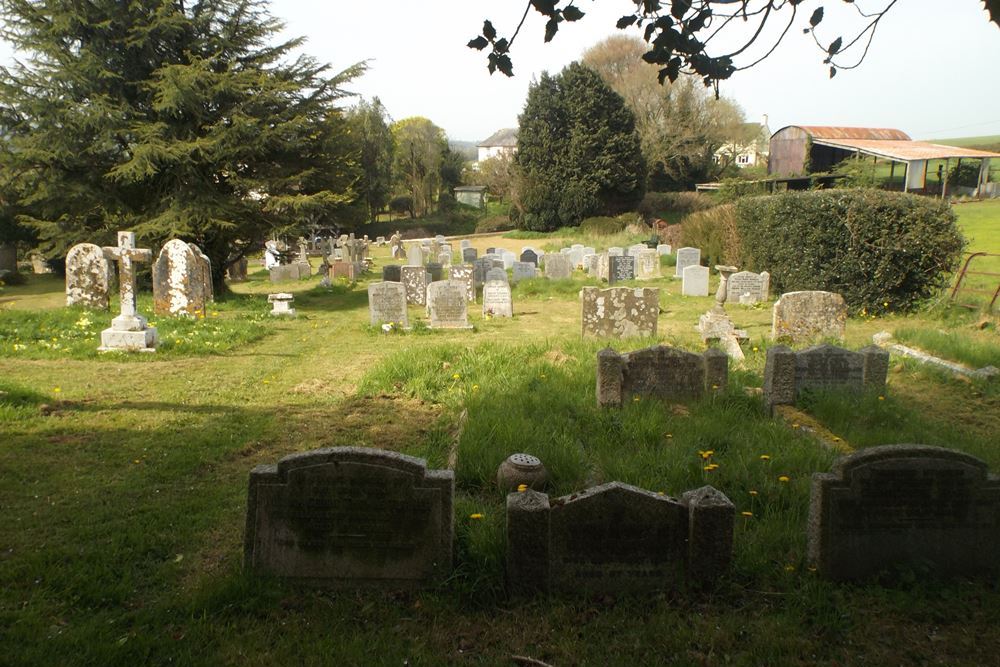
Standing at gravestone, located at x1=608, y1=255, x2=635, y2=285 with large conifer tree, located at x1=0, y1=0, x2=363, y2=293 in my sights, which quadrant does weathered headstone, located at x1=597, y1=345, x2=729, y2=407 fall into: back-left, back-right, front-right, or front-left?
front-left

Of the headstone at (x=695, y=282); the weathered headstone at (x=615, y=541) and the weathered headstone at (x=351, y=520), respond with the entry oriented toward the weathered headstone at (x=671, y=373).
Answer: the headstone

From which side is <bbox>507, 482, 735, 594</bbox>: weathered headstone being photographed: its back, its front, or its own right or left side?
front

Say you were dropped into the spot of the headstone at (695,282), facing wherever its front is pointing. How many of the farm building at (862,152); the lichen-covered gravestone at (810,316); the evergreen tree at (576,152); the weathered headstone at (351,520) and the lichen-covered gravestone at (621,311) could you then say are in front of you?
3

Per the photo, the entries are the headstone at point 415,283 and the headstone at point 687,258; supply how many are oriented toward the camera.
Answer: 2

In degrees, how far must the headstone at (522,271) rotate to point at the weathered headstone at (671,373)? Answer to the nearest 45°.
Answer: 0° — it already faces it

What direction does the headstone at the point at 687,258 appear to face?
toward the camera

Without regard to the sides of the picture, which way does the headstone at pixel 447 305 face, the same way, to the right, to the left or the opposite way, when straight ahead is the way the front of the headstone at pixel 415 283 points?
the same way

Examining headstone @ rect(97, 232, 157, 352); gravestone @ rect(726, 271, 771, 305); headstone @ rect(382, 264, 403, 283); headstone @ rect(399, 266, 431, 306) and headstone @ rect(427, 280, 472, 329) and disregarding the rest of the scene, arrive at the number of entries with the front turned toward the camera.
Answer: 5

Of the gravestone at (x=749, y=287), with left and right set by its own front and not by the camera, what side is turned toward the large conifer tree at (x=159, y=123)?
right

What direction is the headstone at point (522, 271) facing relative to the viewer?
toward the camera

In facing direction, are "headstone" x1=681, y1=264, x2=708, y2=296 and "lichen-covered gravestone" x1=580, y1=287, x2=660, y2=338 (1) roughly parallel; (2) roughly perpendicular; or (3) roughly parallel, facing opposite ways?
roughly parallel

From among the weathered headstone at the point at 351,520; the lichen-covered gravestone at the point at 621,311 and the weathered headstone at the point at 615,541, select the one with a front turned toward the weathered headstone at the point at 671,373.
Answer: the lichen-covered gravestone

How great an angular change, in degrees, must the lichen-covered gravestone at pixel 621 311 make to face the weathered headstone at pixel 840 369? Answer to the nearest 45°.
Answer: approximately 45° to its left

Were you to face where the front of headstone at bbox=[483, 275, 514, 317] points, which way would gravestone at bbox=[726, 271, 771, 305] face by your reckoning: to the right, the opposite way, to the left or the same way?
the same way

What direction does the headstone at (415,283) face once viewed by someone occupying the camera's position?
facing the viewer

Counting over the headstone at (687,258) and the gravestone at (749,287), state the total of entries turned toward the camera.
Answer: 2

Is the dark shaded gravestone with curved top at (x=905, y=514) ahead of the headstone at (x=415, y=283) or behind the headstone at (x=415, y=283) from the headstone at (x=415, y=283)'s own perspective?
ahead

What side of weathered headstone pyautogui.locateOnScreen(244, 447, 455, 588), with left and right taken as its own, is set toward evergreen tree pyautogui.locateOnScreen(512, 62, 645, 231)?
back
